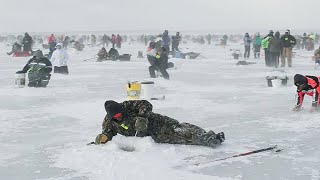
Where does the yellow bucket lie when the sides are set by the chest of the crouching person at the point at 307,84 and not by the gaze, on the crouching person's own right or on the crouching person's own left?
on the crouching person's own right

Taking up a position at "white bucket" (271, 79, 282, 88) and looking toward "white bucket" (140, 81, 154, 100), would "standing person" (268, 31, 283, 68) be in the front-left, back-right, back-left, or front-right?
back-right

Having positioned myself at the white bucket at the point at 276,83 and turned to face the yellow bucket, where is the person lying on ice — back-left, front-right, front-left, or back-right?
front-left

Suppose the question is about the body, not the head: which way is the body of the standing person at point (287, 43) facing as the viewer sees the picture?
toward the camera

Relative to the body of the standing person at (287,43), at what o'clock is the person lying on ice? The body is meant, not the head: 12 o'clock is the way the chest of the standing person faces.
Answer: The person lying on ice is roughly at 12 o'clock from the standing person.

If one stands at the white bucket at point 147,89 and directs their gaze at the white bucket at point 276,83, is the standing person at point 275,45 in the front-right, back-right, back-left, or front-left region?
front-left

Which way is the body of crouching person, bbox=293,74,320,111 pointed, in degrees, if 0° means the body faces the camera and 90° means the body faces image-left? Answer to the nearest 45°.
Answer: approximately 45°
